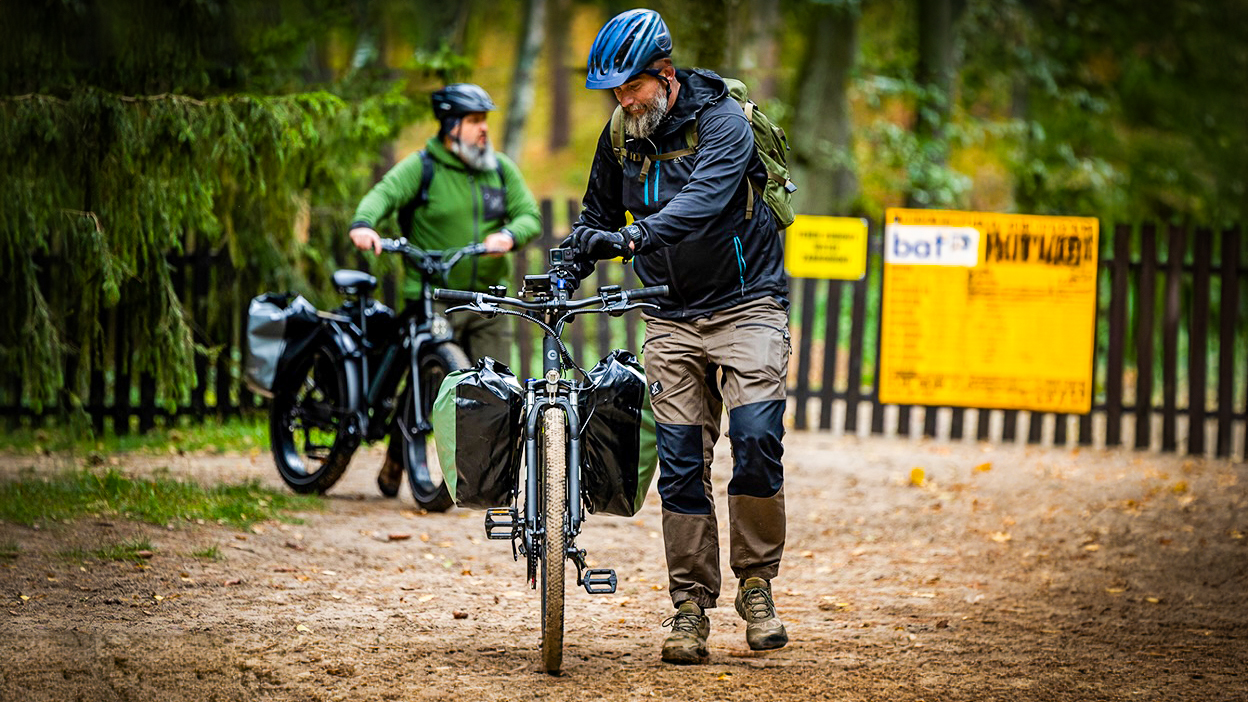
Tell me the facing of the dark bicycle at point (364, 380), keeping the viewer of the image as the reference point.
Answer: facing the viewer and to the right of the viewer

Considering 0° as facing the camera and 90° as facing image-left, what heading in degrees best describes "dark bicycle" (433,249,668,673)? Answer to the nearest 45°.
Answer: approximately 0°

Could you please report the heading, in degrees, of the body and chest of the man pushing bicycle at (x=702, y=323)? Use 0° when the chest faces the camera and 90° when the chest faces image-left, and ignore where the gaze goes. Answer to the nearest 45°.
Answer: approximately 45°

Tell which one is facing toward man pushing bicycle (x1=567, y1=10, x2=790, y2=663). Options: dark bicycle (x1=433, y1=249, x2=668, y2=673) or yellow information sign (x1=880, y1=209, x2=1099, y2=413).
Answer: the yellow information sign

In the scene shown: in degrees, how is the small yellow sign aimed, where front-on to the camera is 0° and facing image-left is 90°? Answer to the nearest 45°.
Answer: approximately 0°

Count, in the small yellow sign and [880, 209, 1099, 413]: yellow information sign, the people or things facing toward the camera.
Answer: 2

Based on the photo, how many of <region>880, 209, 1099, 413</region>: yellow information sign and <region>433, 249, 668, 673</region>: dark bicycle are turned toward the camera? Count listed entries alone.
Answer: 2

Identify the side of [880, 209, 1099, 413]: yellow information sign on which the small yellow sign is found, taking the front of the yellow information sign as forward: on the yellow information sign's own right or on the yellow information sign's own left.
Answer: on the yellow information sign's own right

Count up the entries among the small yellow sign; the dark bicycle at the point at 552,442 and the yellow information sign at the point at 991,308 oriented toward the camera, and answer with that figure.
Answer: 3

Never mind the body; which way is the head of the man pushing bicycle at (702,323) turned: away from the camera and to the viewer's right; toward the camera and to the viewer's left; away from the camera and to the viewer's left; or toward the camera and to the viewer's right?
toward the camera and to the viewer's left

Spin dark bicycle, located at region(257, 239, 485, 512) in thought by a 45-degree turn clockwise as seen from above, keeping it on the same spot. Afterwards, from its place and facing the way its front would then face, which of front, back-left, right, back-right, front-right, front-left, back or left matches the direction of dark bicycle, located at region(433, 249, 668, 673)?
front
